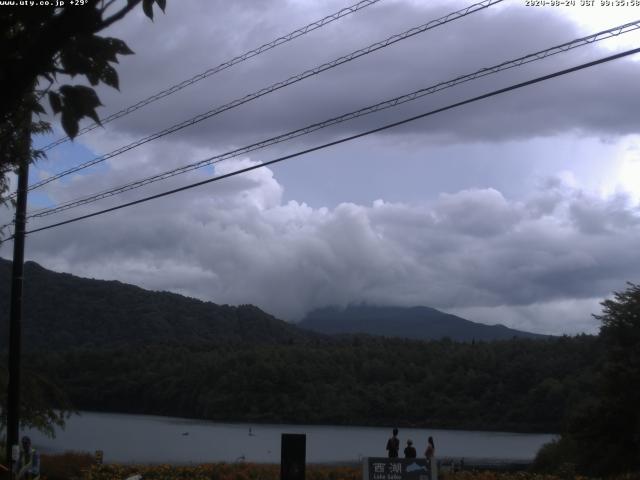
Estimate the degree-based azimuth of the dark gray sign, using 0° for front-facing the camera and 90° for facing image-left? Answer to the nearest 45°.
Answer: approximately 0°

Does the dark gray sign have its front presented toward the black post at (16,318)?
no

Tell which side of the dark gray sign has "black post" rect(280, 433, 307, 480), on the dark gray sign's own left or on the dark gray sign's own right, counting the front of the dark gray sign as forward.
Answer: on the dark gray sign's own right
